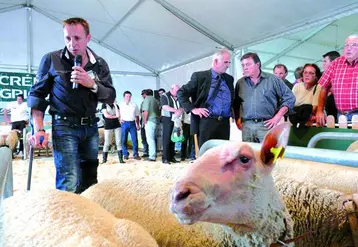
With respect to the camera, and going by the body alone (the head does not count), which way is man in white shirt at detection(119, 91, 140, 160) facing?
toward the camera

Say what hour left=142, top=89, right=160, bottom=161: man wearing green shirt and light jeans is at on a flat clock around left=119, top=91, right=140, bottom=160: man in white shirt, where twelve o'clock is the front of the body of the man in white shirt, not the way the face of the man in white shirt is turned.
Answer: The man wearing green shirt and light jeans is roughly at 10 o'clock from the man in white shirt.

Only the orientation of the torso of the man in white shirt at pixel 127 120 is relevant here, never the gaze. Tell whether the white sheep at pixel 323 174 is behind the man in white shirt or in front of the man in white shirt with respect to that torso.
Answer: in front

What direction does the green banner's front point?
toward the camera

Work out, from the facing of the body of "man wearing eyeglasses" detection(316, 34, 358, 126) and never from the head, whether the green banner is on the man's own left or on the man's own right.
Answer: on the man's own right

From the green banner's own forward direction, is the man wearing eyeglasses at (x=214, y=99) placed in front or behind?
in front

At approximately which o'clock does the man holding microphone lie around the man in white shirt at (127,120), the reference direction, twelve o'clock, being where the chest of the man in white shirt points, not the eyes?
The man holding microphone is roughly at 12 o'clock from the man in white shirt.

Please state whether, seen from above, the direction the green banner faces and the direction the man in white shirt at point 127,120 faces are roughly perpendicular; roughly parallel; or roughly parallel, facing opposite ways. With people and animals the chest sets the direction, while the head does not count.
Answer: roughly parallel

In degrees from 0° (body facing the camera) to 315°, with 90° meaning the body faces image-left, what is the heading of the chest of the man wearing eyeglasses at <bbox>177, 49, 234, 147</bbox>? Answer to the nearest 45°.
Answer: approximately 315°

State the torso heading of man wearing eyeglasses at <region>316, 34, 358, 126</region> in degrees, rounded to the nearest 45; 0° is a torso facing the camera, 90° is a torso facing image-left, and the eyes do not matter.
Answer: approximately 45°

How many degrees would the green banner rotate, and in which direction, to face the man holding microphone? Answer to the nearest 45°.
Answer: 0° — it already faces them

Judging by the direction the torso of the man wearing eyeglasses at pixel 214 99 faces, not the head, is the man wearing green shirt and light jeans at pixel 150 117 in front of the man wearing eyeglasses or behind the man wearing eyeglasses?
behind

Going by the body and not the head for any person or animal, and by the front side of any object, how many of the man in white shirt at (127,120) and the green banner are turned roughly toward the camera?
2

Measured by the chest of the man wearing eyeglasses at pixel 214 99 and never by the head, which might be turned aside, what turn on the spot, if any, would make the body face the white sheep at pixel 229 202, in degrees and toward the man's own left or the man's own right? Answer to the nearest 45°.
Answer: approximately 45° to the man's own right
